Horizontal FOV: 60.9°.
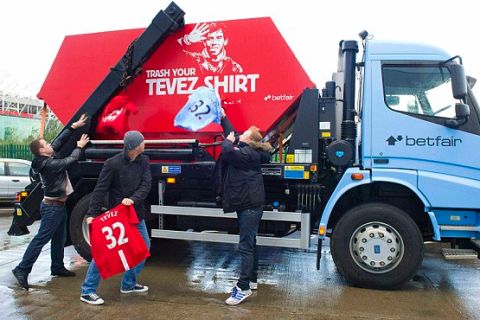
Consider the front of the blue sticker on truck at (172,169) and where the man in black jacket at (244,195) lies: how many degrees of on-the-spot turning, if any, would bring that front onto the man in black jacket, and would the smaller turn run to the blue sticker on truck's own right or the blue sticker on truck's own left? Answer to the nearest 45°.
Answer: approximately 45° to the blue sticker on truck's own left

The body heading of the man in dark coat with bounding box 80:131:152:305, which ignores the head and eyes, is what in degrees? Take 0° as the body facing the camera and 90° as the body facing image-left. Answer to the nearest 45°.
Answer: approximately 315°

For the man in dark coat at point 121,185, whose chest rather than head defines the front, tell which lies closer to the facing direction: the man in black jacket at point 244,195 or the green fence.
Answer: the man in black jacket

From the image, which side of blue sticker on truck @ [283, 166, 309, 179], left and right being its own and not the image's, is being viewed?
front

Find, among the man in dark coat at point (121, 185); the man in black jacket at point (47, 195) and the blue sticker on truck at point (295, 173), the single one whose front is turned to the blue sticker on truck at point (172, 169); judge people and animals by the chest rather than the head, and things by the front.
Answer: the man in black jacket

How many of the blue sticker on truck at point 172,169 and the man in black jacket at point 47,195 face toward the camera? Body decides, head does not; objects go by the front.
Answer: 1

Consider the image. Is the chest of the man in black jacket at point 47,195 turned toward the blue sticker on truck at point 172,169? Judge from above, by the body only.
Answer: yes

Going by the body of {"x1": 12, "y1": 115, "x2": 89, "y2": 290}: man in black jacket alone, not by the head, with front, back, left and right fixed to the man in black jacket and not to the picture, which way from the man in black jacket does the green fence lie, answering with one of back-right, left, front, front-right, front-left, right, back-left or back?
left

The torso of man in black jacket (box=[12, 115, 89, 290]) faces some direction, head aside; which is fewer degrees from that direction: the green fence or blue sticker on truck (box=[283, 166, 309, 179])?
the blue sticker on truck

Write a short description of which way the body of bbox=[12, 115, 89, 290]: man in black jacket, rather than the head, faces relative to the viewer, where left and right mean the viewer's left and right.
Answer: facing to the right of the viewer

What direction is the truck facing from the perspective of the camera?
to the viewer's right
